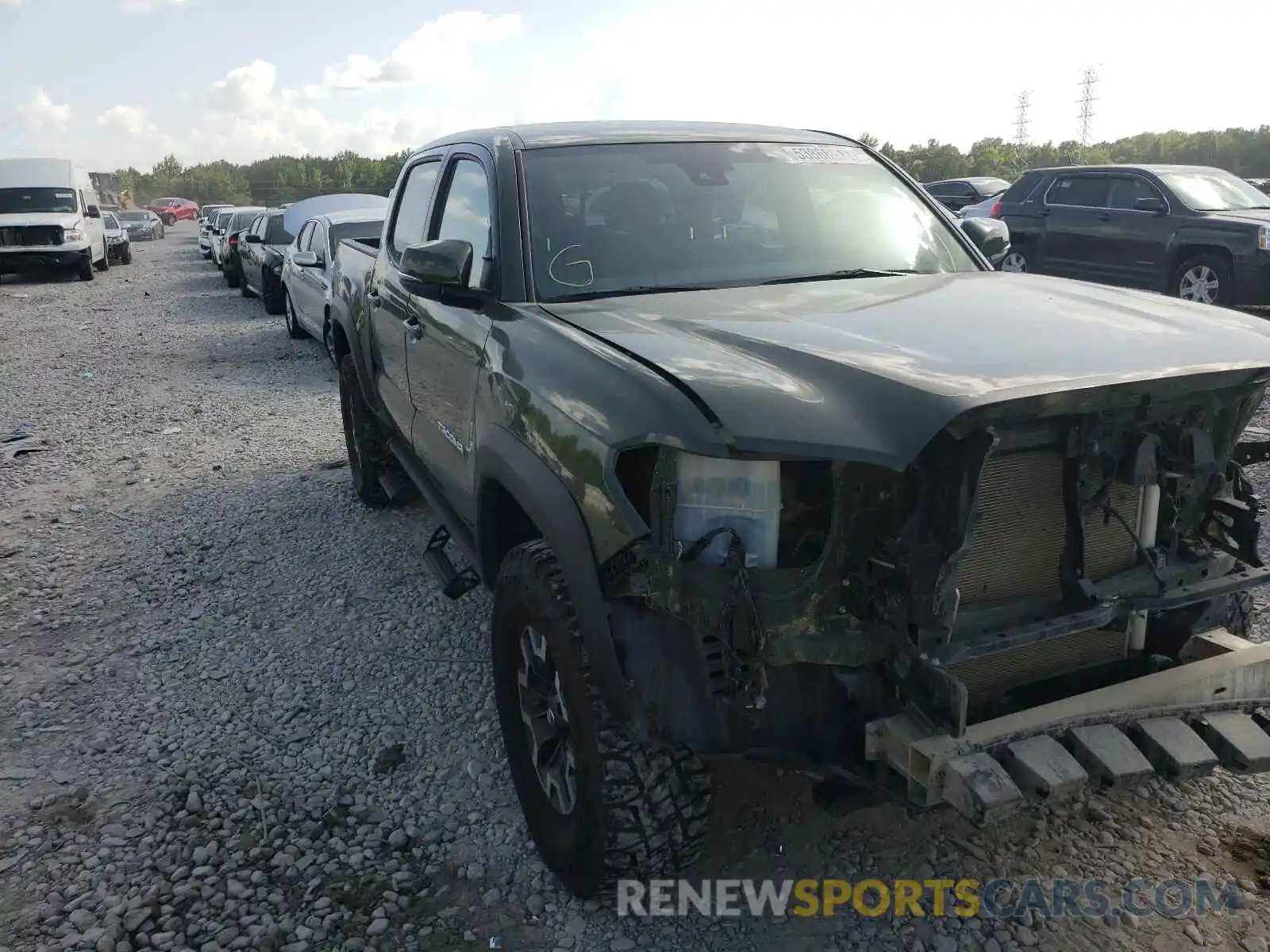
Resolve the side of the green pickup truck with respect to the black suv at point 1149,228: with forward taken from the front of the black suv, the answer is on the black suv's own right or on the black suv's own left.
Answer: on the black suv's own right

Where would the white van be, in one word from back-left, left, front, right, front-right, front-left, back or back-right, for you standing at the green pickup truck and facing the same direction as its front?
back

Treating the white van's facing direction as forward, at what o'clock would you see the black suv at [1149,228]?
The black suv is roughly at 11 o'clock from the white van.

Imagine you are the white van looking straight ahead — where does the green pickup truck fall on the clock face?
The green pickup truck is roughly at 12 o'clock from the white van.

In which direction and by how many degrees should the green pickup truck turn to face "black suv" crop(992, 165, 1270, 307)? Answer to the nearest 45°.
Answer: approximately 135° to its left

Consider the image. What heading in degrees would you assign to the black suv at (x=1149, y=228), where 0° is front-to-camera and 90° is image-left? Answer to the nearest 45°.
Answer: approximately 315°

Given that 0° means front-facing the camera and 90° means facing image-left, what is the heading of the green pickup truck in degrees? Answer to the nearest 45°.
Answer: approximately 315°

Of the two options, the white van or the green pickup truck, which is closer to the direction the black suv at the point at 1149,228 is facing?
the green pickup truck

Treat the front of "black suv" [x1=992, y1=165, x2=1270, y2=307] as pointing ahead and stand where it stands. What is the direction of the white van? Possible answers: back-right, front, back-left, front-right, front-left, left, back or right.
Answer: back-right
